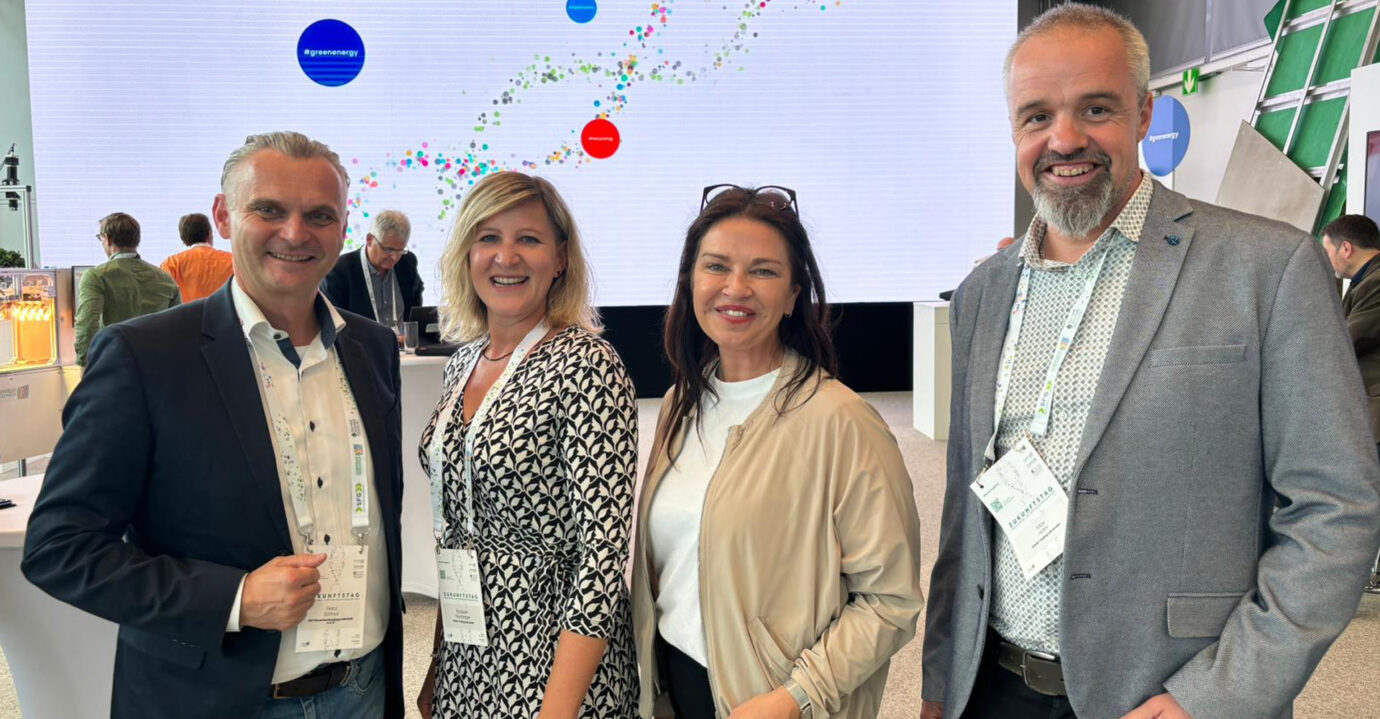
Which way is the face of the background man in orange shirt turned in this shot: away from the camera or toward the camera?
away from the camera

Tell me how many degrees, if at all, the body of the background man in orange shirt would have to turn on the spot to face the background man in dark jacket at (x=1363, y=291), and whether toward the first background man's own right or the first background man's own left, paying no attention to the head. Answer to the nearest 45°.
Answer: approximately 135° to the first background man's own right

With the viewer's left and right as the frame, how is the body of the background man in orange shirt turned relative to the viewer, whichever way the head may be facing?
facing away from the viewer

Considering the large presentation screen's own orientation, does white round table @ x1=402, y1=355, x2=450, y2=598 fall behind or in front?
in front

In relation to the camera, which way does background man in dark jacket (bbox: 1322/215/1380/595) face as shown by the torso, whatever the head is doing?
to the viewer's left

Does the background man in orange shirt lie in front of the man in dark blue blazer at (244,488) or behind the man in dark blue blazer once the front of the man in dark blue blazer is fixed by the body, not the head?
behind
